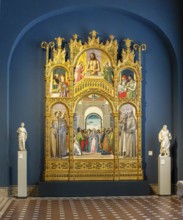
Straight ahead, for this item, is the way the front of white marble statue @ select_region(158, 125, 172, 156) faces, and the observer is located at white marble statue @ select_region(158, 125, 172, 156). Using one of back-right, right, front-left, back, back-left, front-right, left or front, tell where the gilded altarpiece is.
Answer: right

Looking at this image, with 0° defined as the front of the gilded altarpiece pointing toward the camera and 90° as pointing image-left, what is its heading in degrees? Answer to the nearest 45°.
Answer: approximately 0°

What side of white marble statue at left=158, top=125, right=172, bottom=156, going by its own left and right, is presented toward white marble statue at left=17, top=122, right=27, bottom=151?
right

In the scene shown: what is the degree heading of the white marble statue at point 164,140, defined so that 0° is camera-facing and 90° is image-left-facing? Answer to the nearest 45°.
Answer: approximately 0°

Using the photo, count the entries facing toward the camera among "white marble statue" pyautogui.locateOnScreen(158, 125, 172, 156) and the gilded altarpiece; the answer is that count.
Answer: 2
